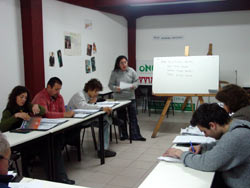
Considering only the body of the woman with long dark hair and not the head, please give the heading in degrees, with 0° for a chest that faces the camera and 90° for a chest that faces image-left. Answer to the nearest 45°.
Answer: approximately 315°

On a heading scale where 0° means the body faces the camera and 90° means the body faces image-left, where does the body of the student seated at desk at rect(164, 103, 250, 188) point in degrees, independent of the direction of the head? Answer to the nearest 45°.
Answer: approximately 90°

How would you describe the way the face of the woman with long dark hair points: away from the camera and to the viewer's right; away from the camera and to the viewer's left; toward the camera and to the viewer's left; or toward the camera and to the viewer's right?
toward the camera and to the viewer's right

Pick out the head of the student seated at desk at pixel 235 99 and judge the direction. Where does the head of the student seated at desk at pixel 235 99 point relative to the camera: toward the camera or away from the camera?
away from the camera

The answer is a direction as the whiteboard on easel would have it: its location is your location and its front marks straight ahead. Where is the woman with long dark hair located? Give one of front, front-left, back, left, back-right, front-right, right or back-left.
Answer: front-right

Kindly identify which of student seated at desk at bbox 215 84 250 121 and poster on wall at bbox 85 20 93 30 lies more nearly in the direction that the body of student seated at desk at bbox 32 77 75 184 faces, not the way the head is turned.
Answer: the student seated at desk

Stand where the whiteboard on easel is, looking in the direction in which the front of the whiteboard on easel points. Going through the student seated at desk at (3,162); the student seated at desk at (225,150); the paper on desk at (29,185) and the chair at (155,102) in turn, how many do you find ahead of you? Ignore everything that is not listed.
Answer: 3

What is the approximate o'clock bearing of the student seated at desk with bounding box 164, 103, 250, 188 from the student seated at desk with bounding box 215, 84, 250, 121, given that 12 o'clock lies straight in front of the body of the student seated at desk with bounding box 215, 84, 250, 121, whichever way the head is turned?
the student seated at desk with bounding box 164, 103, 250, 188 is roughly at 9 o'clock from the student seated at desk with bounding box 215, 84, 250, 121.

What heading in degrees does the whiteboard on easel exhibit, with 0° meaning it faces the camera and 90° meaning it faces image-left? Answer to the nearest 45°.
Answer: approximately 0°

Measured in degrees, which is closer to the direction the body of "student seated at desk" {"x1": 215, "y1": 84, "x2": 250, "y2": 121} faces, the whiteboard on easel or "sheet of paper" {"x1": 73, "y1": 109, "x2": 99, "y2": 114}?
the sheet of paper
